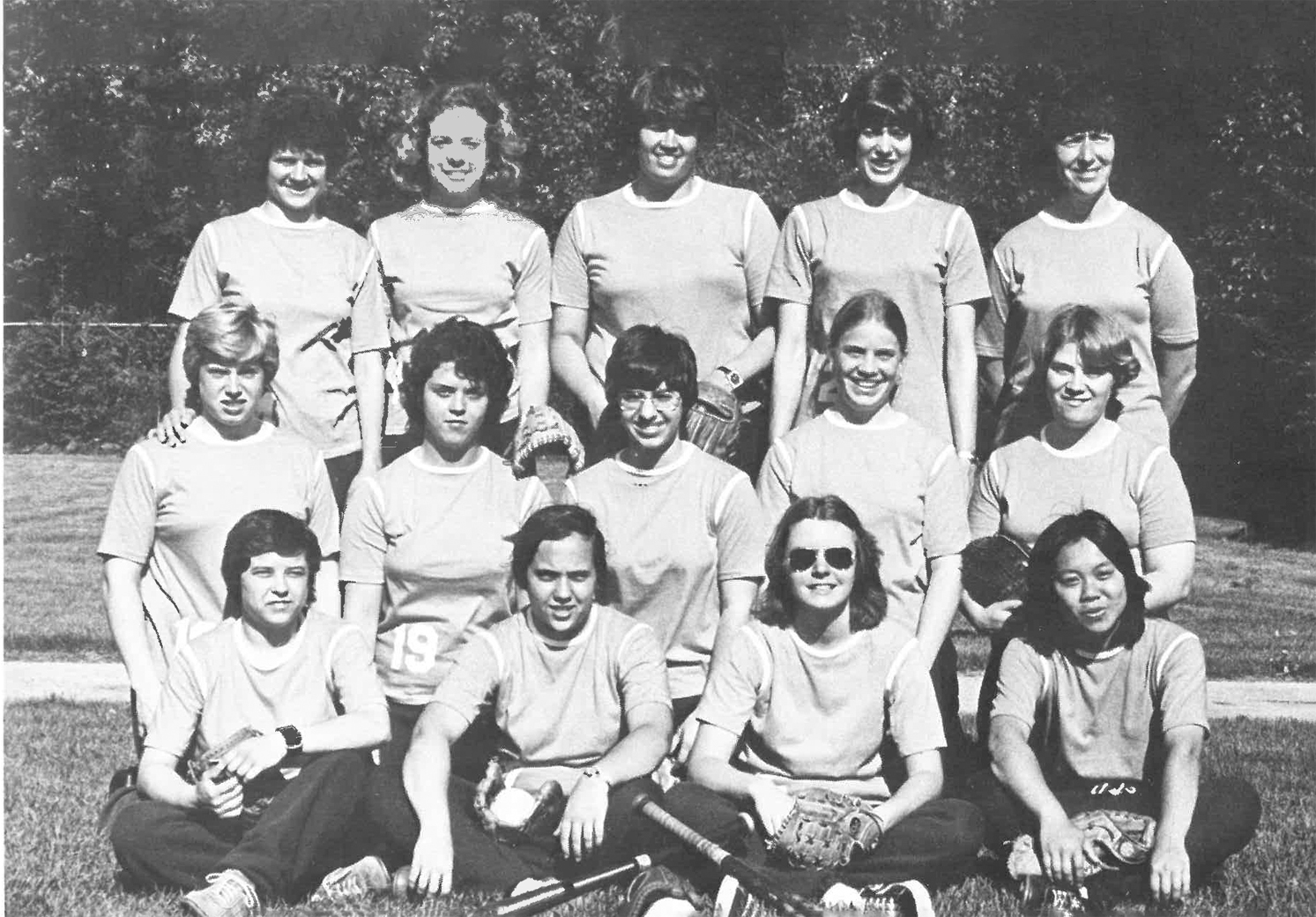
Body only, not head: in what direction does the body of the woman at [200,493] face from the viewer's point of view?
toward the camera

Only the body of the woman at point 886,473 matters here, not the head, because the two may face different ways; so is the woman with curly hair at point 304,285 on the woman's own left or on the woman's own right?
on the woman's own right

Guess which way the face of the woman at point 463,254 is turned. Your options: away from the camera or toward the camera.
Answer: toward the camera

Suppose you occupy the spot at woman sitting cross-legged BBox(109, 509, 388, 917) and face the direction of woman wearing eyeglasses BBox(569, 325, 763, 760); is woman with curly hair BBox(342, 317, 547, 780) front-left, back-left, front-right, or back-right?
front-left

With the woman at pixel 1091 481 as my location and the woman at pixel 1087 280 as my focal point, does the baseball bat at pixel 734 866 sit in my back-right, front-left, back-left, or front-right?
back-left

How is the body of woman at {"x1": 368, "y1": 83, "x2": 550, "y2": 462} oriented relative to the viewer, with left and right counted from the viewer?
facing the viewer

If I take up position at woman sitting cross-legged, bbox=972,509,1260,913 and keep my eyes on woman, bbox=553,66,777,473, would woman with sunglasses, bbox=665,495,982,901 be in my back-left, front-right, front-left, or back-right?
front-left

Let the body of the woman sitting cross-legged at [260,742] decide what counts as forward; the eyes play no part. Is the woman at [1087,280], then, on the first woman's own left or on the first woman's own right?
on the first woman's own left

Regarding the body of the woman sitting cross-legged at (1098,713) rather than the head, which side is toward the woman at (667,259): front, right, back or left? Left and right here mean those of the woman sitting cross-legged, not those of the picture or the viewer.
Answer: right

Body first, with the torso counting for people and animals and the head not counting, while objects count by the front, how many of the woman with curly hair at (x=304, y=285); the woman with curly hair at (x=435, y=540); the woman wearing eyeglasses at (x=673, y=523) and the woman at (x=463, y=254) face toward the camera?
4

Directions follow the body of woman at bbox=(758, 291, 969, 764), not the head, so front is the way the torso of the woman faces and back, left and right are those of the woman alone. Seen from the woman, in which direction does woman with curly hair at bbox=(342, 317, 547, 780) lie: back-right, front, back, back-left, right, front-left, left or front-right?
right

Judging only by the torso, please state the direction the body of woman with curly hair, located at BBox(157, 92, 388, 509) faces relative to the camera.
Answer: toward the camera

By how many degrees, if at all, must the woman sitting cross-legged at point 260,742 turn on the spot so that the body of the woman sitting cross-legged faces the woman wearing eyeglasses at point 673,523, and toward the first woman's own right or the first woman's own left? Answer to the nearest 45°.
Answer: approximately 90° to the first woman's own left
